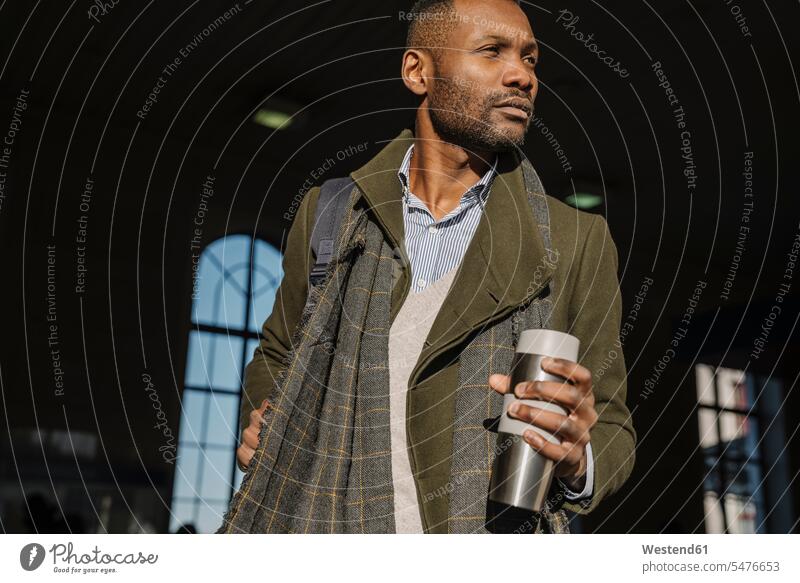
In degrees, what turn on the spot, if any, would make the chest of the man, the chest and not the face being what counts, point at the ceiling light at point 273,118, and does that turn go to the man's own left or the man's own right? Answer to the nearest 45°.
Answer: approximately 180°

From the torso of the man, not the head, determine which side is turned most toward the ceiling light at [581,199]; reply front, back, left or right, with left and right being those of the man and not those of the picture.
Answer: back

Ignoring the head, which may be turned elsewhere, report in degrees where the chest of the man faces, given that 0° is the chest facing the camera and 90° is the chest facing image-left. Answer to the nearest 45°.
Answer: approximately 0°

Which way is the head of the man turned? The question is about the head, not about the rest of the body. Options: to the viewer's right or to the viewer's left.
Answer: to the viewer's right
